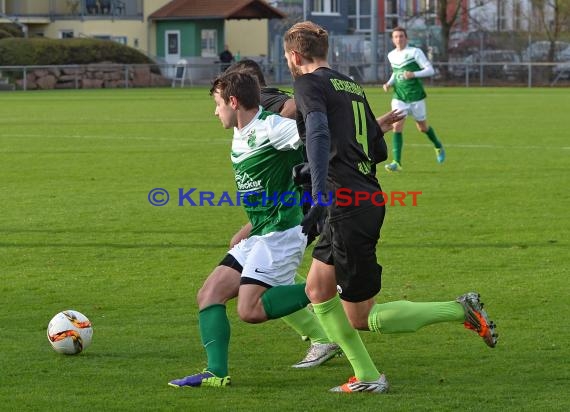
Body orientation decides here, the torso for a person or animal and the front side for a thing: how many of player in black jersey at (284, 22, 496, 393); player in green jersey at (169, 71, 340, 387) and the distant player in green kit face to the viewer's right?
0

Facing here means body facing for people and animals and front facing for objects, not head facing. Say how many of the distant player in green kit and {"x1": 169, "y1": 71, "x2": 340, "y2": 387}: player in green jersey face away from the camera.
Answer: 0

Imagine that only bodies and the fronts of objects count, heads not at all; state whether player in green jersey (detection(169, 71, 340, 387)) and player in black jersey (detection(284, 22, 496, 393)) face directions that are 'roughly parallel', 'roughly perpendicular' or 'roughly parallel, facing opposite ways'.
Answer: roughly perpendicular

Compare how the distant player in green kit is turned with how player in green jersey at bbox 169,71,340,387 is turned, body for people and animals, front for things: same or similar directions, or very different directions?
same or similar directions

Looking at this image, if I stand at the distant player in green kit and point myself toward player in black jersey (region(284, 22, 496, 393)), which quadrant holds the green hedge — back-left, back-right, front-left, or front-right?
back-right

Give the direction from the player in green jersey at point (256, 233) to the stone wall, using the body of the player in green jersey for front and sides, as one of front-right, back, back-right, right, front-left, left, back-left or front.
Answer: back-right

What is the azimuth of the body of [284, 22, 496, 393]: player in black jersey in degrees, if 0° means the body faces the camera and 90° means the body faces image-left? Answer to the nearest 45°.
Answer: approximately 135°

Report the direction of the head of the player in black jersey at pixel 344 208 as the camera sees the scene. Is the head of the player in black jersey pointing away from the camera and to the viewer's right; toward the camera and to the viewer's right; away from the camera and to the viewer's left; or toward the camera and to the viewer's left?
away from the camera and to the viewer's left

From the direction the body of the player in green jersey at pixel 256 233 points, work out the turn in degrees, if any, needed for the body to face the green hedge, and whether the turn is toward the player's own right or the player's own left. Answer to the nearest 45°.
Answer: approximately 135° to the player's own right

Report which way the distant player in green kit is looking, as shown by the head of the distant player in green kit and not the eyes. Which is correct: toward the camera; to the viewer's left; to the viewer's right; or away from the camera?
toward the camera

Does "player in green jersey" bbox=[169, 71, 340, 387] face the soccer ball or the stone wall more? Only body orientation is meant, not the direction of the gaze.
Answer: the soccer ball

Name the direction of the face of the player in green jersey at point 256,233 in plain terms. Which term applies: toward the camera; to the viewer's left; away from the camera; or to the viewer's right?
to the viewer's left

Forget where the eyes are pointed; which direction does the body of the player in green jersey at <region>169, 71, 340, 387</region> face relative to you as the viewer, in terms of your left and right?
facing the viewer and to the left of the viewer

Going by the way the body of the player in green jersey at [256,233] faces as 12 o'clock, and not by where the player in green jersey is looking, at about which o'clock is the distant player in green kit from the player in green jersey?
The distant player in green kit is roughly at 5 o'clock from the player in green jersey.

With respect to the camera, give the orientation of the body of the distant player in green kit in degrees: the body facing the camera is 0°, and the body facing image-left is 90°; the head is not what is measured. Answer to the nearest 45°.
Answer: approximately 45°
